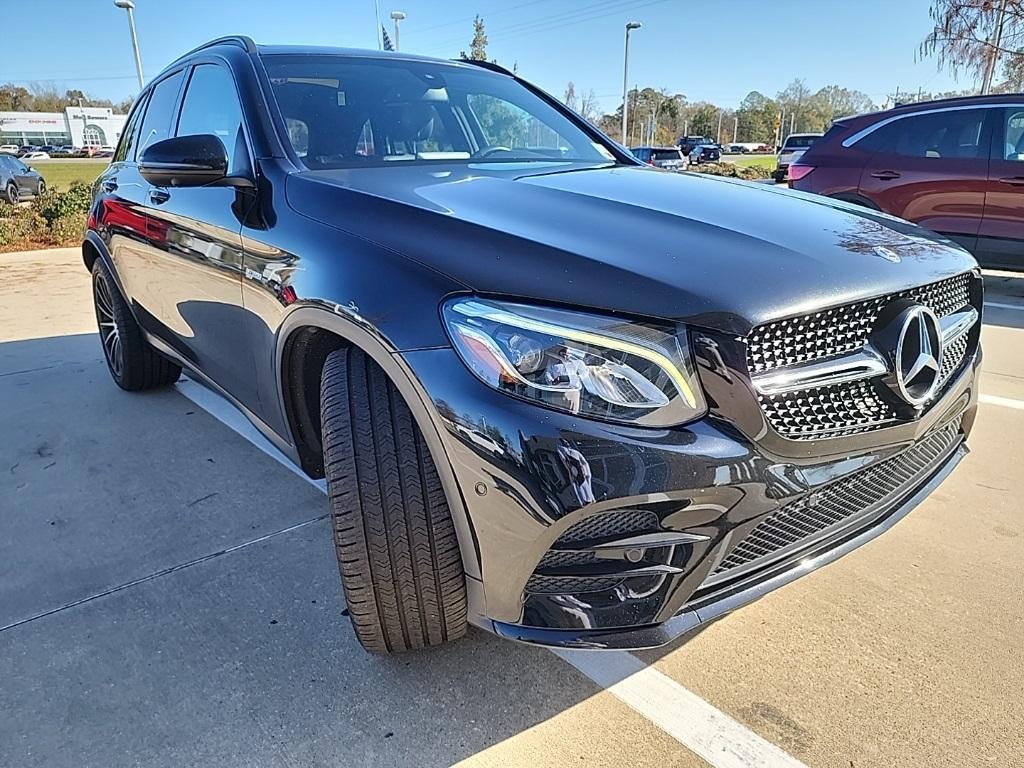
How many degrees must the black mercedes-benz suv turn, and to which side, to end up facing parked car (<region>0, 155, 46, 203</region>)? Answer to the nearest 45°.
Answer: approximately 180°

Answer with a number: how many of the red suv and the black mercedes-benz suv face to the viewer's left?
0

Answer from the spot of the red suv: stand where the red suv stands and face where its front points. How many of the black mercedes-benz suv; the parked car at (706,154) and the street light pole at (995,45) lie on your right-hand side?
1

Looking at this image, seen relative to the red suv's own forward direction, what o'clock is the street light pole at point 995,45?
The street light pole is roughly at 9 o'clock from the red suv.

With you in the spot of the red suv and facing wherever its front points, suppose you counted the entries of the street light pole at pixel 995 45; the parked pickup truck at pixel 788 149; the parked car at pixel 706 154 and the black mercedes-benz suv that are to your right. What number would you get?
1

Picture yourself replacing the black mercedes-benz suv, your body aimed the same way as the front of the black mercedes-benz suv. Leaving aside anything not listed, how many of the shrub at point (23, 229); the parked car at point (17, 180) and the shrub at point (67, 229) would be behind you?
3

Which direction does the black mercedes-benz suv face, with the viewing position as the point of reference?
facing the viewer and to the right of the viewer

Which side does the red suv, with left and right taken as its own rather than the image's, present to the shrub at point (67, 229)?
back

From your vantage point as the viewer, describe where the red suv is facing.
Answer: facing to the right of the viewer

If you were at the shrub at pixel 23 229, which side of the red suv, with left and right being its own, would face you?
back

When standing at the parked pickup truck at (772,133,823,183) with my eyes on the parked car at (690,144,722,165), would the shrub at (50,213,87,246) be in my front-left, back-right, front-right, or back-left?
back-left

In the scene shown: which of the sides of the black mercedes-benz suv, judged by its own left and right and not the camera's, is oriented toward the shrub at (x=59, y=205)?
back

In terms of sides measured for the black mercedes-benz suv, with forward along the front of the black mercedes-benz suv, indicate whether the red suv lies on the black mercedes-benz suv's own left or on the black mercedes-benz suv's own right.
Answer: on the black mercedes-benz suv's own left

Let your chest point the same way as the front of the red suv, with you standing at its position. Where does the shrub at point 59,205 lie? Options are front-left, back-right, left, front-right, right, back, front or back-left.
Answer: back

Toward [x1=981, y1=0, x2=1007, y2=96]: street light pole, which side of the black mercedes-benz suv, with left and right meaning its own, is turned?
left

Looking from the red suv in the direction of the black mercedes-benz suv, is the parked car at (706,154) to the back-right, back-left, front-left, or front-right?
back-right
